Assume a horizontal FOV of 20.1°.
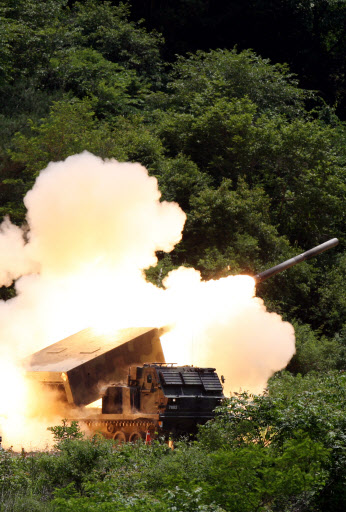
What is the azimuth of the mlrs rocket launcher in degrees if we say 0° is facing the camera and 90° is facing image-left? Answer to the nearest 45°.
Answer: approximately 315°
